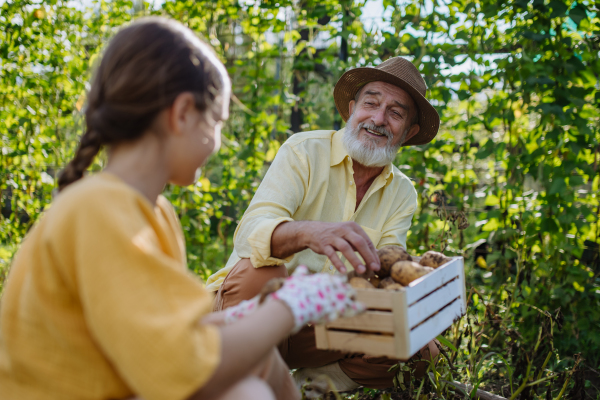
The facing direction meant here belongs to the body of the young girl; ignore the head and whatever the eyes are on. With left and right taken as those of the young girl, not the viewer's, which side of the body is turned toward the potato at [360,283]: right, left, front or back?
front

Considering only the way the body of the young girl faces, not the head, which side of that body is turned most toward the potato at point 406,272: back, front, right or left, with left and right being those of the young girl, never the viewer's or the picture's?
front

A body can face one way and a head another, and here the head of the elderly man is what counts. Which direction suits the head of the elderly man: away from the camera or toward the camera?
toward the camera

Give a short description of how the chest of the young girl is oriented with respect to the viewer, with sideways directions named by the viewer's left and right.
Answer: facing away from the viewer and to the right of the viewer

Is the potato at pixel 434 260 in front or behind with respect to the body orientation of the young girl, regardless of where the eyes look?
in front

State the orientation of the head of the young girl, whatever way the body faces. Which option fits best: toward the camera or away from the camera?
away from the camera

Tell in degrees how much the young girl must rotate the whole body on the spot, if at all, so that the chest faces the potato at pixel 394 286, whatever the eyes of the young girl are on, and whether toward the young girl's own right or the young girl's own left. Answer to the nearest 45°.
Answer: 0° — they already face it

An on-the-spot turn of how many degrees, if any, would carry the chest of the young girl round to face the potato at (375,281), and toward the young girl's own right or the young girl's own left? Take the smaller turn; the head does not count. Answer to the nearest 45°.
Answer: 0° — they already face it

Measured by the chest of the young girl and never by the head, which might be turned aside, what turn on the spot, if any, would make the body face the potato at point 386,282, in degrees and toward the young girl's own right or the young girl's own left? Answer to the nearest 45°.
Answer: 0° — they already face it
